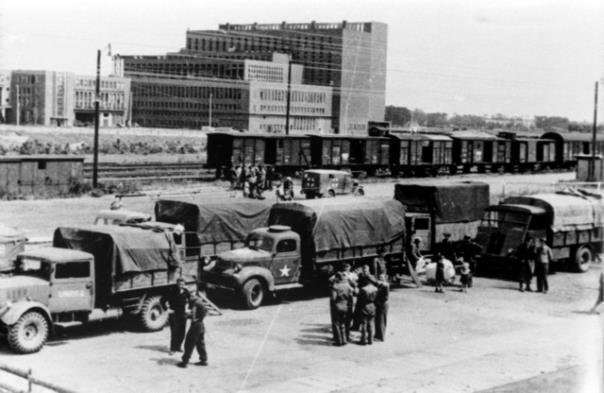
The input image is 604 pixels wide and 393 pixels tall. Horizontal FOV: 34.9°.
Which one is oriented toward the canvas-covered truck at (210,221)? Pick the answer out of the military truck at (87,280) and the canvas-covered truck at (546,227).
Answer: the canvas-covered truck at (546,227)

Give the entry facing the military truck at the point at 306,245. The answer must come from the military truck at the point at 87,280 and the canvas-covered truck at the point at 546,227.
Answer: the canvas-covered truck

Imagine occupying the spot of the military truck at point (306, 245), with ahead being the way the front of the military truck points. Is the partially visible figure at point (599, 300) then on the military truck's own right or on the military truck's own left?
on the military truck's own left

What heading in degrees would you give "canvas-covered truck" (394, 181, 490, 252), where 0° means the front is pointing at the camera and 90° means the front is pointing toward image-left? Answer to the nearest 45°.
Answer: approximately 45°

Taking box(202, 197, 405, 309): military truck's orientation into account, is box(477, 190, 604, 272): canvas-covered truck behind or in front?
behind

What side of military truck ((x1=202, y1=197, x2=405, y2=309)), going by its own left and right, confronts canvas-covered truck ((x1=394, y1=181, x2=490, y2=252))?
back

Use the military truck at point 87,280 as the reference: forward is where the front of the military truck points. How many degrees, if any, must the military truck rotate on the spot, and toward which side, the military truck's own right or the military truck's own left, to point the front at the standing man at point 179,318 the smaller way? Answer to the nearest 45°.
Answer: approximately 90° to the military truck's own left

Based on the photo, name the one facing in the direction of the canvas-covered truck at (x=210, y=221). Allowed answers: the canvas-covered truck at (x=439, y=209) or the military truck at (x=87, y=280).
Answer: the canvas-covered truck at (x=439, y=209)

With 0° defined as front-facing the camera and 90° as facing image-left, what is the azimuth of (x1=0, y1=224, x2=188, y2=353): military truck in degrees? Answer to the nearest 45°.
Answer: approximately 45°

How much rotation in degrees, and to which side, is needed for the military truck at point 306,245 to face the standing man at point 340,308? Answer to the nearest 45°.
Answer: approximately 45° to its left

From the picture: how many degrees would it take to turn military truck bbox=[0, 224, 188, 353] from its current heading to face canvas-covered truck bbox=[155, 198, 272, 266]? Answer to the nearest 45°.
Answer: approximately 180°

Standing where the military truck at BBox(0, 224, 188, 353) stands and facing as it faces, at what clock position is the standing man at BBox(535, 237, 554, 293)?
The standing man is roughly at 7 o'clock from the military truck.
